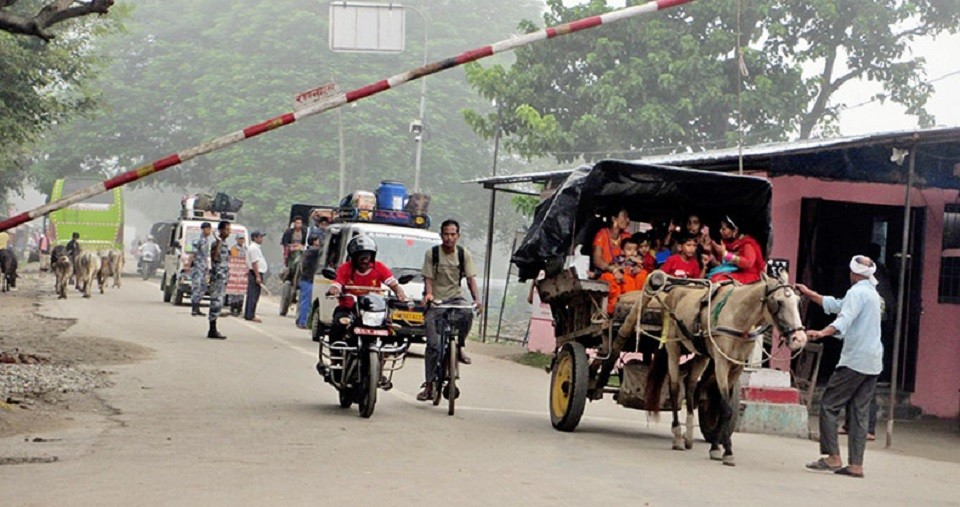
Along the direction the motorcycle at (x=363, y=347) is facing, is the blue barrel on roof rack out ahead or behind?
behind

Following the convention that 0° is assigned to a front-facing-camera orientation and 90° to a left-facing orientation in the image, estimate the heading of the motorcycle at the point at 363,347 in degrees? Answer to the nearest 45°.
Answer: approximately 0°

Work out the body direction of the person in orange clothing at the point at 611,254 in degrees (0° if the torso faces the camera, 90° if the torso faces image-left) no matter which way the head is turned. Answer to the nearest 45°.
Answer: approximately 315°

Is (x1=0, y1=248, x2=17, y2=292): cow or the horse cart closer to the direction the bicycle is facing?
the horse cart

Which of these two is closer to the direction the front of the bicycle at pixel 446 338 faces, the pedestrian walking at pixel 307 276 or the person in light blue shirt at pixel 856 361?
the person in light blue shirt

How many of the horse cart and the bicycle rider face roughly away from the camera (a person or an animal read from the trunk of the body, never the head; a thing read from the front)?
0
